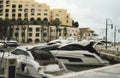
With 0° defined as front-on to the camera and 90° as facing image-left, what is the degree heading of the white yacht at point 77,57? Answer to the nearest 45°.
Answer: approximately 90°

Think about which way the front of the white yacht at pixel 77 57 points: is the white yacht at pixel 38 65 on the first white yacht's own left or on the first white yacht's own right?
on the first white yacht's own left

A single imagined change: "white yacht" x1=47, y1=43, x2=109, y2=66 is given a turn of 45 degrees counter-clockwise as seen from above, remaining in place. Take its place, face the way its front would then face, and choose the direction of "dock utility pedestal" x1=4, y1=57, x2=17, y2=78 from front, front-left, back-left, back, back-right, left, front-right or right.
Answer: front-left
